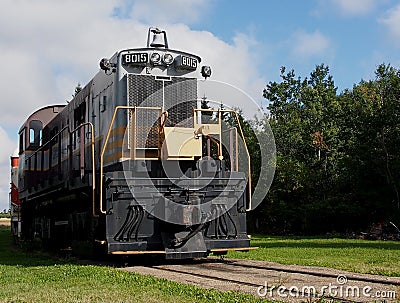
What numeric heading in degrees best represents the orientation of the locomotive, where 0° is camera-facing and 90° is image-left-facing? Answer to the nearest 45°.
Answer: approximately 315°
